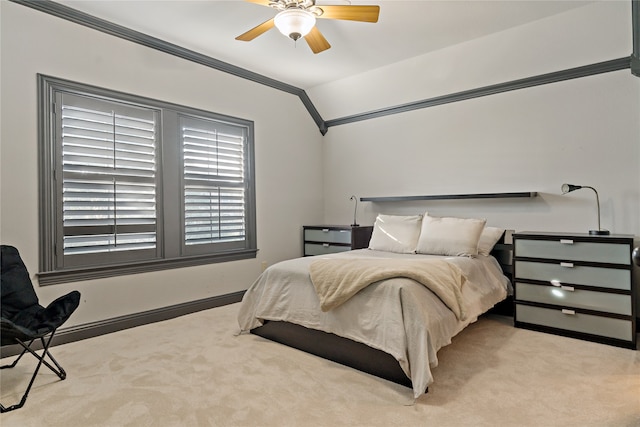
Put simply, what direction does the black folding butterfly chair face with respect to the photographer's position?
facing the viewer and to the right of the viewer

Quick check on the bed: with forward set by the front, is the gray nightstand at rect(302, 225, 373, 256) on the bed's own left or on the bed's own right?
on the bed's own right

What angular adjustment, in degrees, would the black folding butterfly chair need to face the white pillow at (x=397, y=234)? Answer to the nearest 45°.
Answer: approximately 45° to its left

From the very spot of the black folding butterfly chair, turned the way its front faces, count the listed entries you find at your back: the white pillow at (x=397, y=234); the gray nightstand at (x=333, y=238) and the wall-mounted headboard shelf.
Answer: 0

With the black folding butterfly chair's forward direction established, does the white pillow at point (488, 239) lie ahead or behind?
ahead

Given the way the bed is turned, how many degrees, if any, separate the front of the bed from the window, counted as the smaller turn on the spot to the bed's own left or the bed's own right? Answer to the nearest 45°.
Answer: approximately 45° to the bed's own right

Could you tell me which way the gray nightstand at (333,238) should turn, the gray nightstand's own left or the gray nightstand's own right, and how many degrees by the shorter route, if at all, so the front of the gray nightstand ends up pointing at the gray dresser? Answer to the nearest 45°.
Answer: approximately 90° to the gray nightstand's own left

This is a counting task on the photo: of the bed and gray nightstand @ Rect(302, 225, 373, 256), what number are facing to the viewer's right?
0

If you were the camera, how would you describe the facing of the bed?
facing the viewer and to the left of the viewer

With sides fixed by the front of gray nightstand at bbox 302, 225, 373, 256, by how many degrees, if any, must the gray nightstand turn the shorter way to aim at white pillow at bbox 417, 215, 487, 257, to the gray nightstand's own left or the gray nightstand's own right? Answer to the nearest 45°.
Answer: approximately 90° to the gray nightstand's own left

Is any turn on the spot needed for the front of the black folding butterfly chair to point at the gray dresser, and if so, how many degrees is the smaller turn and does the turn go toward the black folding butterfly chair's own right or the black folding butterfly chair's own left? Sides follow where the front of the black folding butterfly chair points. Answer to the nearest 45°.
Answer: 0° — it already faces it

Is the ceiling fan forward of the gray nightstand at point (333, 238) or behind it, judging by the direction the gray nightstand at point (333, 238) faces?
forward

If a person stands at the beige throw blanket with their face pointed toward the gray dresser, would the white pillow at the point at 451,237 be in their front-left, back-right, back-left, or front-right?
front-left

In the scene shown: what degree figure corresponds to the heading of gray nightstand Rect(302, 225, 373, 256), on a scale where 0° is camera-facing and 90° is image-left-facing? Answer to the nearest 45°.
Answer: approximately 45°

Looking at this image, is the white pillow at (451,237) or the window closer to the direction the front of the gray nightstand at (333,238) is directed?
the window

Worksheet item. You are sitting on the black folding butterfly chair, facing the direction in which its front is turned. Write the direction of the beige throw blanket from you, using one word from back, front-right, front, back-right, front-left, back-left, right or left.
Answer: front

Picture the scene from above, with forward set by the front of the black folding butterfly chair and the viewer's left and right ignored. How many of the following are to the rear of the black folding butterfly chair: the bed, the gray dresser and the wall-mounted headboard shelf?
0

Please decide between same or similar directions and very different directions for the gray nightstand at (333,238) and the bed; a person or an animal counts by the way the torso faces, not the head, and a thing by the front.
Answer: same or similar directions

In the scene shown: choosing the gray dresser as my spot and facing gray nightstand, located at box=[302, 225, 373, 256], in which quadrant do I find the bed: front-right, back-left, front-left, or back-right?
front-left
